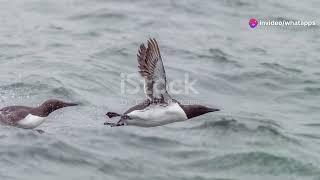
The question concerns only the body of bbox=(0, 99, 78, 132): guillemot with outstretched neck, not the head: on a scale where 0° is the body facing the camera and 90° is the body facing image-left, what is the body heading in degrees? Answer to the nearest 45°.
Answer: approximately 270°

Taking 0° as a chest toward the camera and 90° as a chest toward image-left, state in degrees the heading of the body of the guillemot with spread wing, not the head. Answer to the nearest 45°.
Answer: approximately 270°

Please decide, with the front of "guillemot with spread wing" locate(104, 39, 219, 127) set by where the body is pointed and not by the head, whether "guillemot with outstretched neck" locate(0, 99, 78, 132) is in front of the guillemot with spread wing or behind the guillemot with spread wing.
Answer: behind

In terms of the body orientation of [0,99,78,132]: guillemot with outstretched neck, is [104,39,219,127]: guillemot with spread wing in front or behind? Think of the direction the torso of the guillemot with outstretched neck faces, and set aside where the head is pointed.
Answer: in front

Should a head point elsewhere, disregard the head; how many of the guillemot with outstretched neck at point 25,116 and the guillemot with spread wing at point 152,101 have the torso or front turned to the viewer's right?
2
